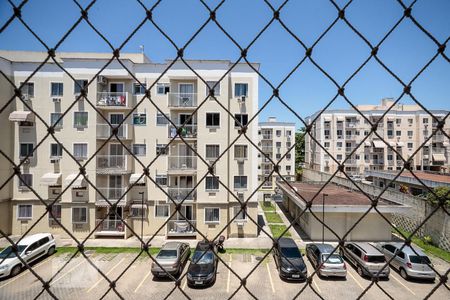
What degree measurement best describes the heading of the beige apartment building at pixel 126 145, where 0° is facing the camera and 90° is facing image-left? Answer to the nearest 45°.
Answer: approximately 0°

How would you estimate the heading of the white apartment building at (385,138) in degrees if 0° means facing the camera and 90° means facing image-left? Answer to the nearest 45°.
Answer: approximately 0°

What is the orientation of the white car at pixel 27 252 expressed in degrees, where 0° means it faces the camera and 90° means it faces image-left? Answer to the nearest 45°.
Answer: approximately 45°

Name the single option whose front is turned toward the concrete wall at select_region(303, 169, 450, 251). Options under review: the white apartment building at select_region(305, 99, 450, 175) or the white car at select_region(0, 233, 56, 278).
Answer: the white apartment building

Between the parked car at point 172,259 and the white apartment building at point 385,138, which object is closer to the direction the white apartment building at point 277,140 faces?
the parked car
